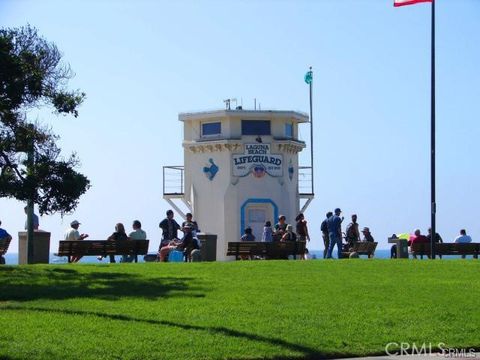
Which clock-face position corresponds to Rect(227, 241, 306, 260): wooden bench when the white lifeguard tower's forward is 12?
The wooden bench is roughly at 12 o'clock from the white lifeguard tower.

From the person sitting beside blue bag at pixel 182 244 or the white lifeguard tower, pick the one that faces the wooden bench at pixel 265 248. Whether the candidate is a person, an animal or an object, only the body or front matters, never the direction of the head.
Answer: the white lifeguard tower
